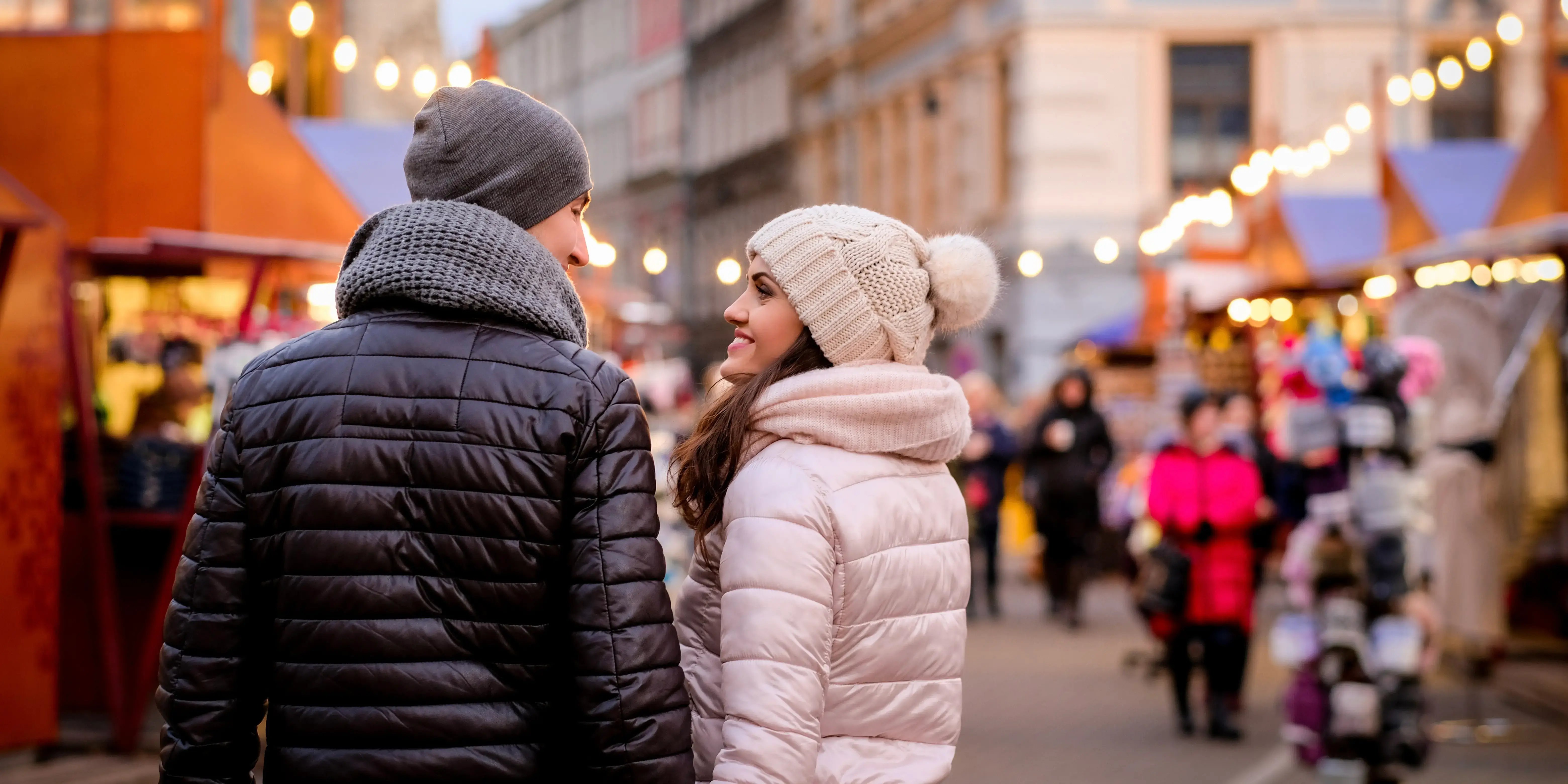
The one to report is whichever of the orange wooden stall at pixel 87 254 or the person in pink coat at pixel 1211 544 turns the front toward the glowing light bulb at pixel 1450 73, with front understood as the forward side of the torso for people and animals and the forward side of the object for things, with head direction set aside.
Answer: the orange wooden stall

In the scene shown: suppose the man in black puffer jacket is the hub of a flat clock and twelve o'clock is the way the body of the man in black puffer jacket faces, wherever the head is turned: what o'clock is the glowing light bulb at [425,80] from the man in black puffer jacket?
The glowing light bulb is roughly at 12 o'clock from the man in black puffer jacket.

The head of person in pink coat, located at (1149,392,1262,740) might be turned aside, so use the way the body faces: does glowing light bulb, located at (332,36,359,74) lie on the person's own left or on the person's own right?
on the person's own right

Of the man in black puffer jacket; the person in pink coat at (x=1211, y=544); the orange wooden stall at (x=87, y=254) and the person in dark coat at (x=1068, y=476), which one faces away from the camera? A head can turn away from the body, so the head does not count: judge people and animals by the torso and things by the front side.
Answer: the man in black puffer jacket

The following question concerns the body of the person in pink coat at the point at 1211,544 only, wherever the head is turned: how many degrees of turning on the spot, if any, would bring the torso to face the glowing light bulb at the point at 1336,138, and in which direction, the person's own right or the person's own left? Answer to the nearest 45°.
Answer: approximately 180°

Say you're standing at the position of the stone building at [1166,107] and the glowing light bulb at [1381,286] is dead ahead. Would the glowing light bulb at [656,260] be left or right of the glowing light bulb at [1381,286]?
right

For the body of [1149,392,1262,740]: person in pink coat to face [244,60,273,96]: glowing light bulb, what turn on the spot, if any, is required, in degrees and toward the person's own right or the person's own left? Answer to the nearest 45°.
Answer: approximately 90° to the person's own right

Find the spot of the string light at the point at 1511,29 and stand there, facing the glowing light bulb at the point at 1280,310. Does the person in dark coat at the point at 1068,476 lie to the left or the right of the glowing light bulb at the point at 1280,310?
left

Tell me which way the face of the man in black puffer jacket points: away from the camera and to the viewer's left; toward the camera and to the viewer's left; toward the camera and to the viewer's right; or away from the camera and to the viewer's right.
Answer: away from the camera and to the viewer's right

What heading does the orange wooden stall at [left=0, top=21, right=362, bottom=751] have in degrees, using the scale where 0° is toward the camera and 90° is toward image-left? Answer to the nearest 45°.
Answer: approximately 270°

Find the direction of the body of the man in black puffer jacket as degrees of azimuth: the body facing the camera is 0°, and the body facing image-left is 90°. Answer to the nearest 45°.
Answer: approximately 180°

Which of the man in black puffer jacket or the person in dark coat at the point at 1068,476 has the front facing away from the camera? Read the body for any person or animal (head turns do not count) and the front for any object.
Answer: the man in black puffer jacket

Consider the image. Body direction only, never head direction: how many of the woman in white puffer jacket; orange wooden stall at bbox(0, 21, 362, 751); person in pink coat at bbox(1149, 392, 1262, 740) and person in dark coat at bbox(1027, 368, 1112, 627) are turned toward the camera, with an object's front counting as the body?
2
